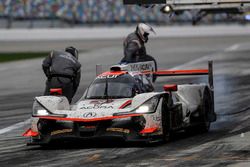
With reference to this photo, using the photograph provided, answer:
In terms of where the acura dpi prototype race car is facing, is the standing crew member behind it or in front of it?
behind

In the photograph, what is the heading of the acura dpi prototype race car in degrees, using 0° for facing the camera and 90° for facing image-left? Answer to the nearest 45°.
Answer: approximately 45°
